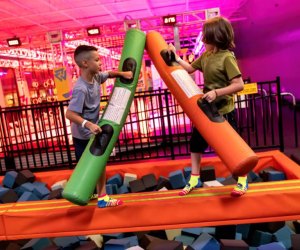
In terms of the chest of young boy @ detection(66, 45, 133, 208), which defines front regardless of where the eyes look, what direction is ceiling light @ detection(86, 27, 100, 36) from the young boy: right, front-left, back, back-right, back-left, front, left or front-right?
left

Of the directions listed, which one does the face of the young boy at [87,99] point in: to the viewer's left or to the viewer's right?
to the viewer's right

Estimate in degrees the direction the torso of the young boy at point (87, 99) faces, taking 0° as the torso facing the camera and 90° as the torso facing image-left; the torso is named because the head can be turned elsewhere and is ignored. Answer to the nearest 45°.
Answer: approximately 270°
